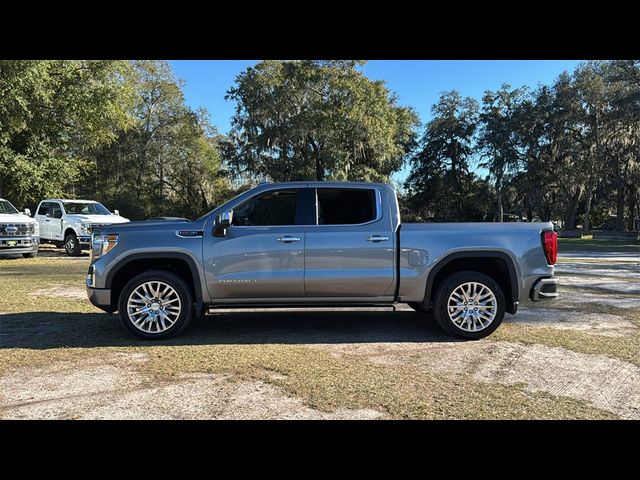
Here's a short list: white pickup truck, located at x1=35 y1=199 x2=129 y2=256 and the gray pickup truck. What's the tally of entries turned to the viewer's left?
1

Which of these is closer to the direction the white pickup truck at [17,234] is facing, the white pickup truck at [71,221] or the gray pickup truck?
the gray pickup truck

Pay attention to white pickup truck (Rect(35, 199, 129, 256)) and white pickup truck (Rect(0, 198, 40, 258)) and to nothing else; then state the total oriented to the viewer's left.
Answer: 0

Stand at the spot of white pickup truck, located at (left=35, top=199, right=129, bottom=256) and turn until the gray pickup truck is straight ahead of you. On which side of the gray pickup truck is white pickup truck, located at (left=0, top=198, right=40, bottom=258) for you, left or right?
right

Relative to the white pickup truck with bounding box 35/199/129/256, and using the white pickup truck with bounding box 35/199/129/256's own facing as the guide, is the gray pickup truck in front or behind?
in front

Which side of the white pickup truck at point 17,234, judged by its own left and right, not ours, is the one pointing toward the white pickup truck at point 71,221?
left

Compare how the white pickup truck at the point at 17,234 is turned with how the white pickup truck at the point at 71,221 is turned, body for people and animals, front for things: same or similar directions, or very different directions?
same or similar directions

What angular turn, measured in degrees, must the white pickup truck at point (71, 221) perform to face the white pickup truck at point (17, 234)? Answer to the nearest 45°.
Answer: approximately 90° to its right

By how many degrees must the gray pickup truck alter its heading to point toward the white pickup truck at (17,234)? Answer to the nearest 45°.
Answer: approximately 45° to its right

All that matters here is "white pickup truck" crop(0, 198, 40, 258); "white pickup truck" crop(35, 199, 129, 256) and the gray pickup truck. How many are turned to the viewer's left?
1

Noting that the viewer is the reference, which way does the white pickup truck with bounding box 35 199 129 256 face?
facing the viewer and to the right of the viewer

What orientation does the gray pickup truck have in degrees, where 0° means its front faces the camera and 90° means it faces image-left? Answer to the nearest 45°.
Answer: approximately 90°

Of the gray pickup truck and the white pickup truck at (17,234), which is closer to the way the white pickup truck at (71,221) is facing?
the gray pickup truck

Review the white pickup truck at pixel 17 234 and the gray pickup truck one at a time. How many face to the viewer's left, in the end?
1
